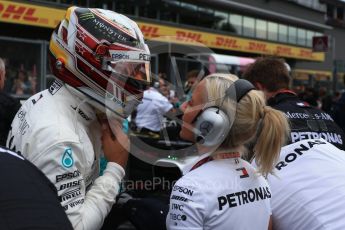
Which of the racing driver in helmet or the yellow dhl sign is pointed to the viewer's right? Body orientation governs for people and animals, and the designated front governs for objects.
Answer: the racing driver in helmet

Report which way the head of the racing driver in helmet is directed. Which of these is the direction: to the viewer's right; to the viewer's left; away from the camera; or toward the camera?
to the viewer's right

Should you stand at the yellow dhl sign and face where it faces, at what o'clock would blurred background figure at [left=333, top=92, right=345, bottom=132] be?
The blurred background figure is roughly at 10 o'clock from the yellow dhl sign.

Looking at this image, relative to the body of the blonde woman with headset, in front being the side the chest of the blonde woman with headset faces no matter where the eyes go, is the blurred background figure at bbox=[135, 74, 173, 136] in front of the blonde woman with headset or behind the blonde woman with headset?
in front

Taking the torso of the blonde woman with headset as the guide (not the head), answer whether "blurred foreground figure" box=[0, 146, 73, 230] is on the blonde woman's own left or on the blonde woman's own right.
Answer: on the blonde woman's own left

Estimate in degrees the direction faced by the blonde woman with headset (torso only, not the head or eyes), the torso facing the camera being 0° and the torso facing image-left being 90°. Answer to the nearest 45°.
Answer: approximately 135°

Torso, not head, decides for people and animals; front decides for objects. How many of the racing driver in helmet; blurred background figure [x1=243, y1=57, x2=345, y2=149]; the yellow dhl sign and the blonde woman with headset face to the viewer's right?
1

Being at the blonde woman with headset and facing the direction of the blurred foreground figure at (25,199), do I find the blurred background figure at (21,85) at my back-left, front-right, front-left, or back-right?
back-right

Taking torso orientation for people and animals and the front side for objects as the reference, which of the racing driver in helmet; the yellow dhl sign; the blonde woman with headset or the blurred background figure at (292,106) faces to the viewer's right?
the racing driver in helmet

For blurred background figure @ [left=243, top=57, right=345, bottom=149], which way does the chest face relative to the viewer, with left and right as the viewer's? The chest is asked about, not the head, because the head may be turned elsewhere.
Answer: facing away from the viewer and to the left of the viewer

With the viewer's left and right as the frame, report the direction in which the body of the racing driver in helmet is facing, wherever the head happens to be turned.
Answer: facing to the right of the viewer

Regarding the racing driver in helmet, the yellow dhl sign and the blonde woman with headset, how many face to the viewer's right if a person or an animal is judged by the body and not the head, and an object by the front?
1

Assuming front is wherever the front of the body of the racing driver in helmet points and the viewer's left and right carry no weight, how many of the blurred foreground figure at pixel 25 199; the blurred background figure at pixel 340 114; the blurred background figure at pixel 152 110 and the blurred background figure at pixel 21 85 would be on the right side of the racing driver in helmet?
1

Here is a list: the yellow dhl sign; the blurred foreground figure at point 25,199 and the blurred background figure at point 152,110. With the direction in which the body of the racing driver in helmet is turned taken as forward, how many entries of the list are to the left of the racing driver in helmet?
2

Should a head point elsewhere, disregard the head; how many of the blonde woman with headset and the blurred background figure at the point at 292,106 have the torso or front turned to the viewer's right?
0

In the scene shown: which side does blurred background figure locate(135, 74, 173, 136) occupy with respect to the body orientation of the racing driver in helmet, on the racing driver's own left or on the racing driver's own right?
on the racing driver's own left
